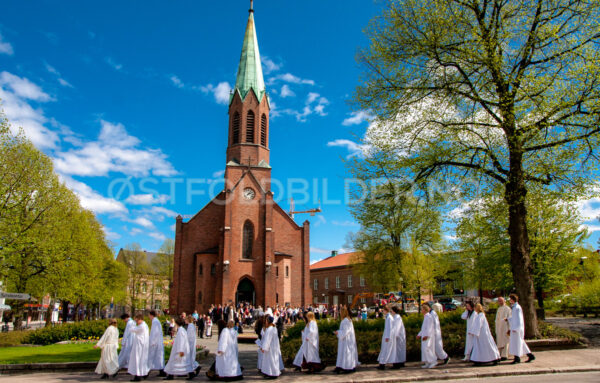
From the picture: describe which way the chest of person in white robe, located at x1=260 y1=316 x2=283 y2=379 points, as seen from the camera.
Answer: to the viewer's left

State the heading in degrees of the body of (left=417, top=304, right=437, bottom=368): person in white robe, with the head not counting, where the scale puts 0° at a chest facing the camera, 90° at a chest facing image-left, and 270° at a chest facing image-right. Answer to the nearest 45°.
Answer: approximately 90°

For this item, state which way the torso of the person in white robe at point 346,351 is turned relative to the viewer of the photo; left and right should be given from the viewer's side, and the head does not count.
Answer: facing to the left of the viewer

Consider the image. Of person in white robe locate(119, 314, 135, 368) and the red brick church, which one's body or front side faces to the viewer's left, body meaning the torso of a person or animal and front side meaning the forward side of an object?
the person in white robe

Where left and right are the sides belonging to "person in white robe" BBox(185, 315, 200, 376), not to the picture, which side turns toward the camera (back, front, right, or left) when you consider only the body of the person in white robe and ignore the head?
left

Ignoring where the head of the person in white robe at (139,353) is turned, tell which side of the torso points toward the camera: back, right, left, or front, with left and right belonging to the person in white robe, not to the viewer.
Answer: left

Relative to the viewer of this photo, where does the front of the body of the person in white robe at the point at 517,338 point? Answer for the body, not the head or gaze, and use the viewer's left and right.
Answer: facing to the left of the viewer

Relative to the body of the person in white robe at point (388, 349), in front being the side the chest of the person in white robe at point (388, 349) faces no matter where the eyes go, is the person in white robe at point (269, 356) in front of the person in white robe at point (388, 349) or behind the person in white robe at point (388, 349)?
in front

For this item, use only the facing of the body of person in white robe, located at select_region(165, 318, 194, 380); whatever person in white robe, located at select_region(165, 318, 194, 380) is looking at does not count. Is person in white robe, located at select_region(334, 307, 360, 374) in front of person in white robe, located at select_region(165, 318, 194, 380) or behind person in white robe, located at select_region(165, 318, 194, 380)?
behind

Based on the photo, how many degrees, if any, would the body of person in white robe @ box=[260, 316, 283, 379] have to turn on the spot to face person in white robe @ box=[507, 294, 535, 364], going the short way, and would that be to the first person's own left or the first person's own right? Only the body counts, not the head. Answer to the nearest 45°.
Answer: approximately 180°

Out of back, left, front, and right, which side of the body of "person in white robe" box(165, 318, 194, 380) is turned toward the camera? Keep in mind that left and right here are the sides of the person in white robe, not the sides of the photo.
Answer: left

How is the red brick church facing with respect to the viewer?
toward the camera

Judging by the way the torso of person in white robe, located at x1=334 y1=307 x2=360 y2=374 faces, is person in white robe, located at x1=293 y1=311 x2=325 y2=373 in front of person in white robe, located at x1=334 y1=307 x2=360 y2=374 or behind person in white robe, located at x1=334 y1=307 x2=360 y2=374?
in front

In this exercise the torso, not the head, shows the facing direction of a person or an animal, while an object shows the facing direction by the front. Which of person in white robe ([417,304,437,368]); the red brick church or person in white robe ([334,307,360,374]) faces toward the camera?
the red brick church
